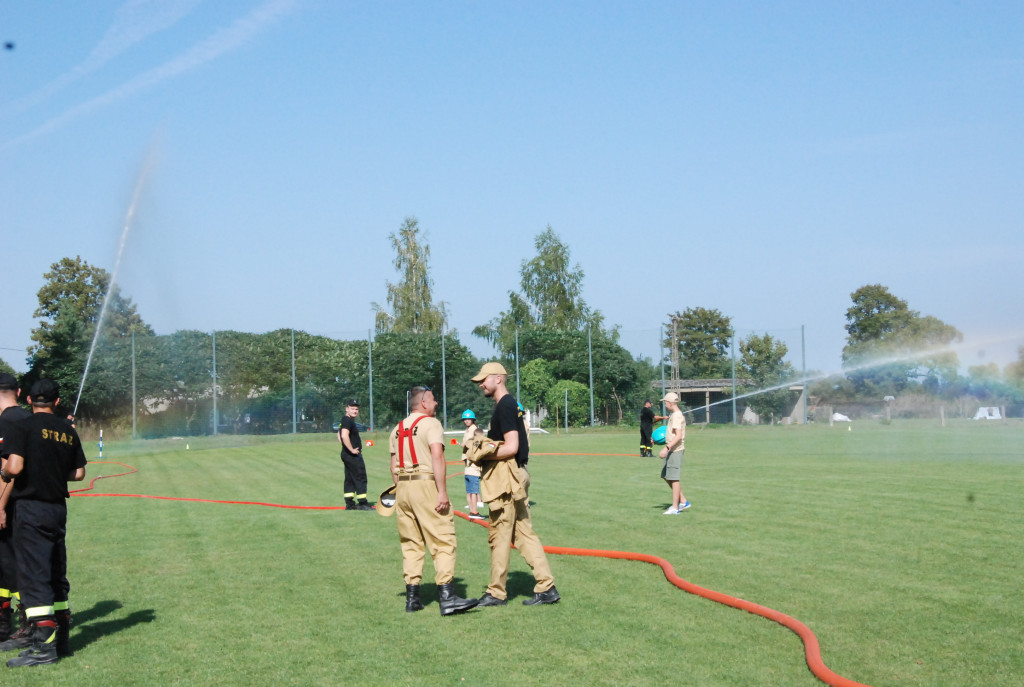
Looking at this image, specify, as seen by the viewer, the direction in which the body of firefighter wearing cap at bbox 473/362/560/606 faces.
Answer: to the viewer's left

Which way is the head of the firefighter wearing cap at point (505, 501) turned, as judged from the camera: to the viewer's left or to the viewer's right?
to the viewer's left

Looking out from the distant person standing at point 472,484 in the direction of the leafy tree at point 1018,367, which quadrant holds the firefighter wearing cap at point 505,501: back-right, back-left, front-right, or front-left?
back-right

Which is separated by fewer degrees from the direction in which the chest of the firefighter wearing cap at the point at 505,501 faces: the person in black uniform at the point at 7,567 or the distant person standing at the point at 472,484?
the person in black uniform

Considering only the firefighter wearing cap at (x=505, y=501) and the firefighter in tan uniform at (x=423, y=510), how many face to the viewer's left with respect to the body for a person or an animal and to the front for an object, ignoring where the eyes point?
1

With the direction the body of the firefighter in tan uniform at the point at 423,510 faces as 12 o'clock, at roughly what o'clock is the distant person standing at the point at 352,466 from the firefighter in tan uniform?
The distant person standing is roughly at 10 o'clock from the firefighter in tan uniform.

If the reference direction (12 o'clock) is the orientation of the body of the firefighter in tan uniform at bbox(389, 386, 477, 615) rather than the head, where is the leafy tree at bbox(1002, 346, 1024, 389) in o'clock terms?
The leafy tree is roughly at 12 o'clock from the firefighter in tan uniform.

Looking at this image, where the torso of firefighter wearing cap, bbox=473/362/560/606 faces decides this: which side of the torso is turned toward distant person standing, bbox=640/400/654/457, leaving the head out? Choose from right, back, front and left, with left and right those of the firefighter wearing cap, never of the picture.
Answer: right

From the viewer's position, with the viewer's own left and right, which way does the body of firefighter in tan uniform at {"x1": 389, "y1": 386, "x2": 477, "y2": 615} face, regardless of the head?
facing away from the viewer and to the right of the viewer

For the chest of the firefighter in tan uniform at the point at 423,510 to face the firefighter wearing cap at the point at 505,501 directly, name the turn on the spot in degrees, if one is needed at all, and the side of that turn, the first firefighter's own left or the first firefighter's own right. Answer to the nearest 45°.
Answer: approximately 45° to the first firefighter's own right

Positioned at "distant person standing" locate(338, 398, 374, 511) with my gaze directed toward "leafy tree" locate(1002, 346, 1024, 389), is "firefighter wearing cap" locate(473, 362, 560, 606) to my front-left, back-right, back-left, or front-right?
back-right

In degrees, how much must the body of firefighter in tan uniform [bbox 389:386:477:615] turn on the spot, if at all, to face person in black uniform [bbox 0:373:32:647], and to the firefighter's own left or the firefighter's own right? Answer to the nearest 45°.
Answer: approximately 135° to the firefighter's own left

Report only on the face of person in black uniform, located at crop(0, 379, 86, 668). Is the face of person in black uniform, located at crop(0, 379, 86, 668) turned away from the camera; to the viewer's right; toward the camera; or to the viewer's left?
away from the camera

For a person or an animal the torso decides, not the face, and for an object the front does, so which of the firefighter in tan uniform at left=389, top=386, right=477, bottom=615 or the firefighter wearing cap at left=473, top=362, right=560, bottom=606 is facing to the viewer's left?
the firefighter wearing cap
